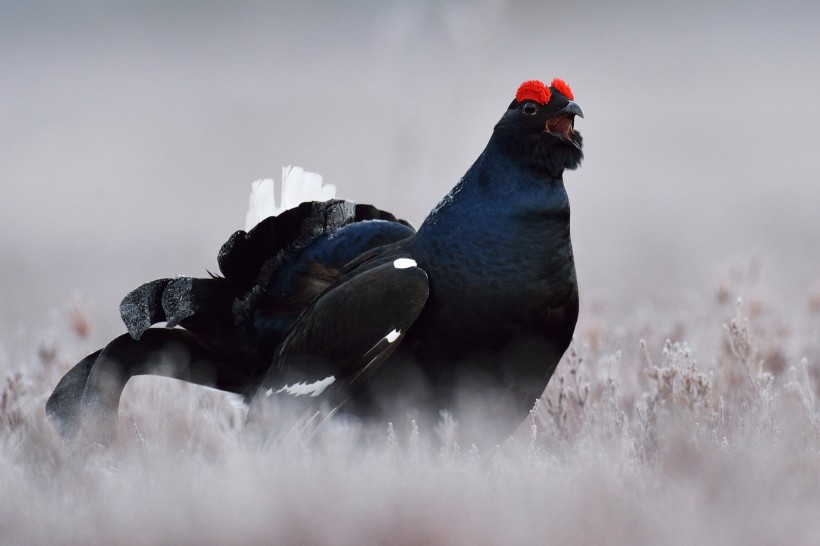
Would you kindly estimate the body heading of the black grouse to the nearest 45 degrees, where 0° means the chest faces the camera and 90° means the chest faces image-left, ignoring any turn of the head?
approximately 315°
